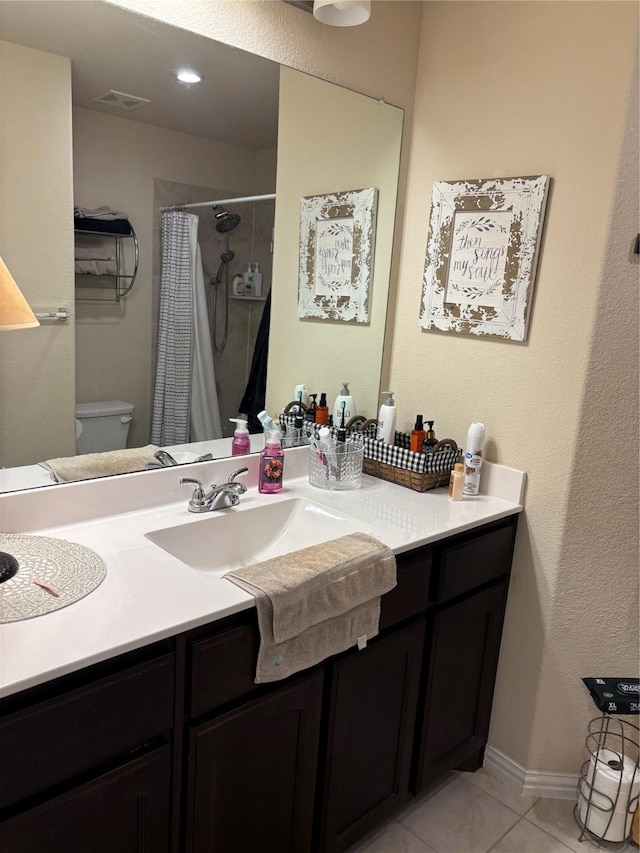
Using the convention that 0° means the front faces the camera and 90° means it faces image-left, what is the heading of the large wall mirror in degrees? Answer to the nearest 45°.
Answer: approximately 315°

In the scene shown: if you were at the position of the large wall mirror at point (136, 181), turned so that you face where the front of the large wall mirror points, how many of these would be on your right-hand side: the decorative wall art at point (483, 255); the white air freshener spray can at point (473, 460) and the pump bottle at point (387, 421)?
0

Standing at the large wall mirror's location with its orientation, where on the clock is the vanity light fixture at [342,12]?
The vanity light fixture is roughly at 10 o'clock from the large wall mirror.

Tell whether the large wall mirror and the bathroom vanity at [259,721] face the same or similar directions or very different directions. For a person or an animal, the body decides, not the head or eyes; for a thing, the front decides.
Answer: same or similar directions

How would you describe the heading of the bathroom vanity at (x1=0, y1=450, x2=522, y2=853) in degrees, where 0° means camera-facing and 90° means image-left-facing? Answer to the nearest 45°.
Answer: approximately 315°

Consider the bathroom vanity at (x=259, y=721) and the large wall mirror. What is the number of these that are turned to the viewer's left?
0
